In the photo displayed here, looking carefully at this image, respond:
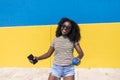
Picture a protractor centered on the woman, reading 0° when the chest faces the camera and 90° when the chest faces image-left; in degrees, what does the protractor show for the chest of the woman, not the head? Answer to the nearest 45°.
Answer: approximately 0°
